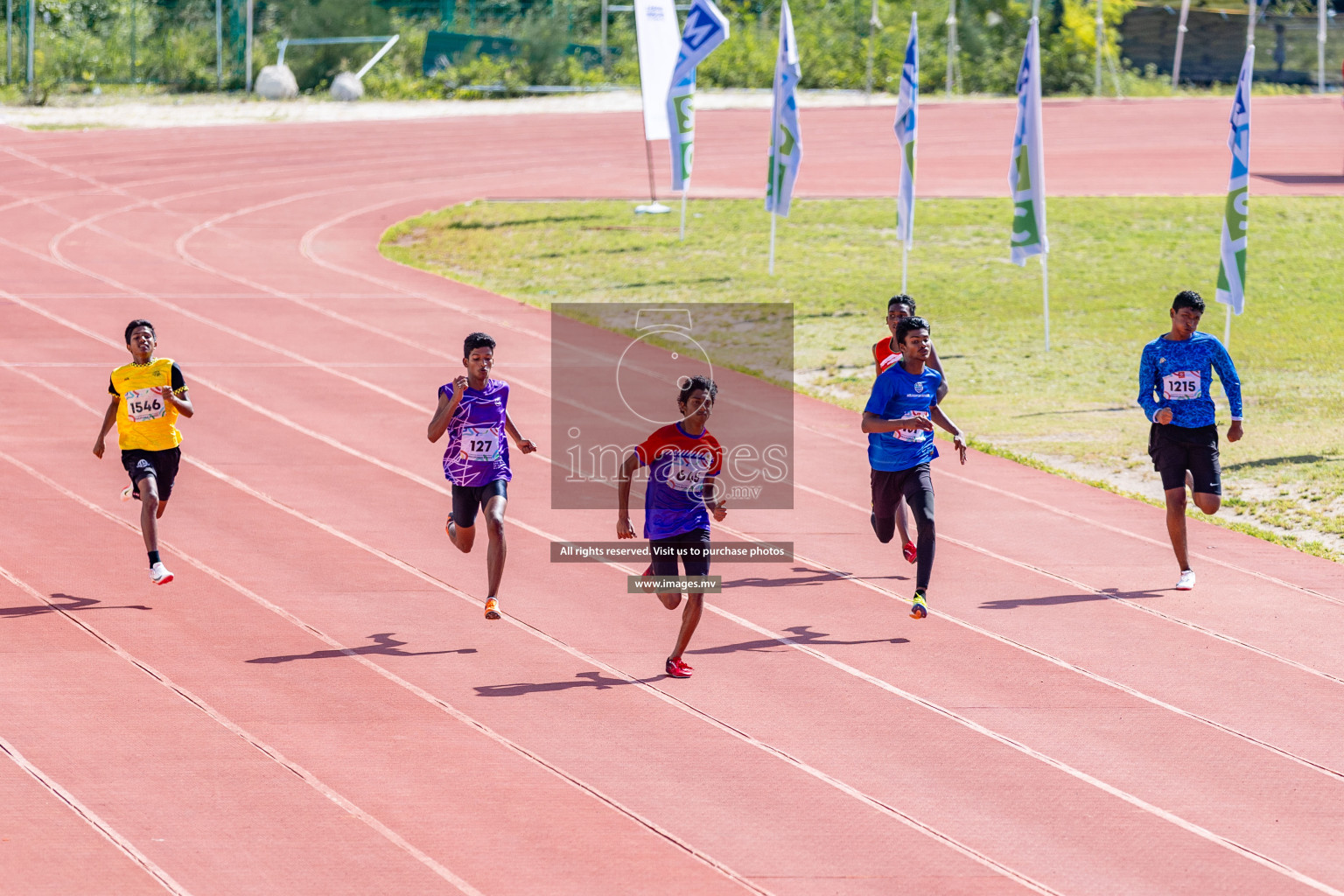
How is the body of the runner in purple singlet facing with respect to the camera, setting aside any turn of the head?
toward the camera

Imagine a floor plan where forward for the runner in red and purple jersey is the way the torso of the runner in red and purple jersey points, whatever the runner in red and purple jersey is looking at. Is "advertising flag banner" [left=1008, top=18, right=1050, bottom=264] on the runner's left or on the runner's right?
on the runner's left

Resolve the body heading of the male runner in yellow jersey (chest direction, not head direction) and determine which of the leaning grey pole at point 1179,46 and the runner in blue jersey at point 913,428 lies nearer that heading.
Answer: the runner in blue jersey

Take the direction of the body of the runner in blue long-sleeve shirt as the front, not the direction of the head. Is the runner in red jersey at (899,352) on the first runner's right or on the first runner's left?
on the first runner's right

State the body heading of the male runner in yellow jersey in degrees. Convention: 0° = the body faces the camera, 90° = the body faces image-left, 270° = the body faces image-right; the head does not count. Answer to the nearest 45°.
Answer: approximately 0°

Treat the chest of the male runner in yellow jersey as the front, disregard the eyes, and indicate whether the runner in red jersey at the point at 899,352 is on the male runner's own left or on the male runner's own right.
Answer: on the male runner's own left

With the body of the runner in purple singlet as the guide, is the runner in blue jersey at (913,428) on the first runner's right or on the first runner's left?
on the first runner's left

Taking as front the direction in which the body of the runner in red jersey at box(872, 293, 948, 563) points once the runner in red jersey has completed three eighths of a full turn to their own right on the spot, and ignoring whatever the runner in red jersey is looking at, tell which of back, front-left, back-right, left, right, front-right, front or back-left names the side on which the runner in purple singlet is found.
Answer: left

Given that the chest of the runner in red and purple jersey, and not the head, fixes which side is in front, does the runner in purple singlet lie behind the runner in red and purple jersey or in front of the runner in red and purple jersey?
behind

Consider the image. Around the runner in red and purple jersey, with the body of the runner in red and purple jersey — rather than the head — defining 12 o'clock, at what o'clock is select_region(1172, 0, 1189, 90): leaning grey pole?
The leaning grey pole is roughly at 8 o'clock from the runner in red and purple jersey.

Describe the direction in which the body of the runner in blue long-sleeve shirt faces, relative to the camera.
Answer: toward the camera

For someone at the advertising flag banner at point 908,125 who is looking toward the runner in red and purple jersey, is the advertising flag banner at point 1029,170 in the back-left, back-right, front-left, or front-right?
front-left

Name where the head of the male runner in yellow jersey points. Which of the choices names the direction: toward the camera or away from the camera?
toward the camera

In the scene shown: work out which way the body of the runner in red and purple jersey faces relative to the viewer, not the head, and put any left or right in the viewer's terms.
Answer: facing the viewer and to the right of the viewer

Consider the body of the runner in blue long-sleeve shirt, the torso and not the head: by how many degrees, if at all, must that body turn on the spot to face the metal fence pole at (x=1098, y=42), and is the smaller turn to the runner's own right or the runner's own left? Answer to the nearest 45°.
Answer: approximately 180°
